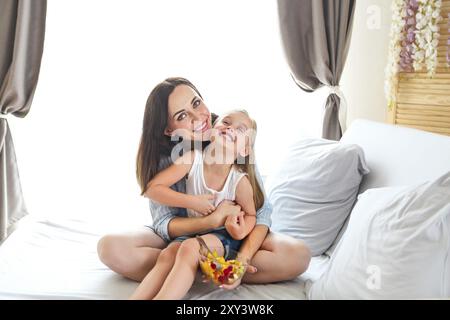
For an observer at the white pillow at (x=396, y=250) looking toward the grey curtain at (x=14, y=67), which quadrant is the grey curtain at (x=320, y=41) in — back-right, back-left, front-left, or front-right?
front-right

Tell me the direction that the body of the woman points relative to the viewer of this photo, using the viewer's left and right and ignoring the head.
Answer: facing the viewer

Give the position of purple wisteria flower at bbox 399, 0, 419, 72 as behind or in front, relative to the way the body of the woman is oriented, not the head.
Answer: behind

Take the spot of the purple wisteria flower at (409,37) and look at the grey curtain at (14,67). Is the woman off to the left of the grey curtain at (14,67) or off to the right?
left

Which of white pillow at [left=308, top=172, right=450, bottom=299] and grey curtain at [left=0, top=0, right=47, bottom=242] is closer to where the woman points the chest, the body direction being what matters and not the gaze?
the white pillow

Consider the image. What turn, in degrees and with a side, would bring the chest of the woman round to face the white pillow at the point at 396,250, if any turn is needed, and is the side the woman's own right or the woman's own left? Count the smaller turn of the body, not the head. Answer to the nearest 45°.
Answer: approximately 90° to the woman's own left

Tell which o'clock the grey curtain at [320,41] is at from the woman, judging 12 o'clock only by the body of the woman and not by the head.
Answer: The grey curtain is roughly at 7 o'clock from the woman.

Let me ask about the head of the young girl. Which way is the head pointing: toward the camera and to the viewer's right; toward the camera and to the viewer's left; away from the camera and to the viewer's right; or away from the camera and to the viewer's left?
toward the camera and to the viewer's left

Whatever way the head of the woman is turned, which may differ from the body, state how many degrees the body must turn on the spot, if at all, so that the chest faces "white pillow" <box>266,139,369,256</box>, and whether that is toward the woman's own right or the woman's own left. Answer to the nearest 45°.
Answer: approximately 135° to the woman's own left

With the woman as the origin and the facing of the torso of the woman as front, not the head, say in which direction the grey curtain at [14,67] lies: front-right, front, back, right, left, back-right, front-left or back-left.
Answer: back-right
